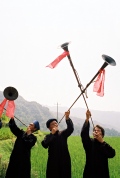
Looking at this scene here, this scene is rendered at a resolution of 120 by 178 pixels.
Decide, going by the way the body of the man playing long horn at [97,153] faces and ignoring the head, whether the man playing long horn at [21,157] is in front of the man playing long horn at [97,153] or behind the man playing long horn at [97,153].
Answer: in front

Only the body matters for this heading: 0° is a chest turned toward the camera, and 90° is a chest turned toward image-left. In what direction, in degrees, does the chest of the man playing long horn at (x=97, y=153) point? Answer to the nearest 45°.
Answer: approximately 45°

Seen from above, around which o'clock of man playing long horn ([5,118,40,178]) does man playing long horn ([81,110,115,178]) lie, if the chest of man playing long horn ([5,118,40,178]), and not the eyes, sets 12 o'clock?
man playing long horn ([81,110,115,178]) is roughly at 8 o'clock from man playing long horn ([5,118,40,178]).

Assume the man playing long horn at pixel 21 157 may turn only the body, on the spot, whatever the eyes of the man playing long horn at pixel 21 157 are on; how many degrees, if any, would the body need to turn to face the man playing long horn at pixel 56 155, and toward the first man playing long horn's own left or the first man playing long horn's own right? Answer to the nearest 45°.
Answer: approximately 135° to the first man playing long horn's own left

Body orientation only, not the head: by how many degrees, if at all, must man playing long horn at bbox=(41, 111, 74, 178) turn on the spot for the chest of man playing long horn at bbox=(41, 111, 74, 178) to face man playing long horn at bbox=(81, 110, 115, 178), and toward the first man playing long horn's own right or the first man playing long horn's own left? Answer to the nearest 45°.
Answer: approximately 45° to the first man playing long horn's own left

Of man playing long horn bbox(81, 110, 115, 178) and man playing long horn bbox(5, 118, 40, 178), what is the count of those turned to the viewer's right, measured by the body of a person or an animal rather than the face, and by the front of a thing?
0

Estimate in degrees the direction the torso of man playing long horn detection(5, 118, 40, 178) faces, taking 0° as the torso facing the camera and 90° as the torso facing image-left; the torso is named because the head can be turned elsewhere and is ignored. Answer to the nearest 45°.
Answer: approximately 45°
